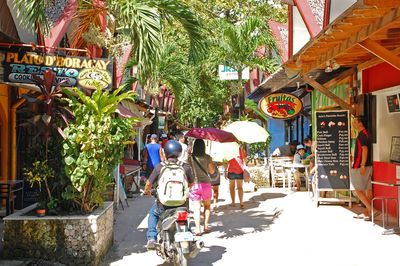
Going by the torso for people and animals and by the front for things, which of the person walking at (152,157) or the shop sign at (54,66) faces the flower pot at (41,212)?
the shop sign

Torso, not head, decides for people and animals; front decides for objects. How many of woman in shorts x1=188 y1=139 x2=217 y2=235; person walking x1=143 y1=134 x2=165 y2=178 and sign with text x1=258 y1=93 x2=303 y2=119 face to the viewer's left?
0

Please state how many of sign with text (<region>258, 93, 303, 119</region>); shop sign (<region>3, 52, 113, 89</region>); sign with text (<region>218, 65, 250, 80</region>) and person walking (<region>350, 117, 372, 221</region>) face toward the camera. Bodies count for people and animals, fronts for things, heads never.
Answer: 3

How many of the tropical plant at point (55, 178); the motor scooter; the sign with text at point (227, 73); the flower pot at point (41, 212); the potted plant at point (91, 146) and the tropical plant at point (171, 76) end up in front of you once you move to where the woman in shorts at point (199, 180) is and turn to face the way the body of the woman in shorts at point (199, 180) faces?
2

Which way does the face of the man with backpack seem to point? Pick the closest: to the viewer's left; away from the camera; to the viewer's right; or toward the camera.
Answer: away from the camera

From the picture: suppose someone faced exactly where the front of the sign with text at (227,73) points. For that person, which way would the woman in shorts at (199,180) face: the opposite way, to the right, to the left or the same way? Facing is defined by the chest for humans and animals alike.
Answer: the opposite way

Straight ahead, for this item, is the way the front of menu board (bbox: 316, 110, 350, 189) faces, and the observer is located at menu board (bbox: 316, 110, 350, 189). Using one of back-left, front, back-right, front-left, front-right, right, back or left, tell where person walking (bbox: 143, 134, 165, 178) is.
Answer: right

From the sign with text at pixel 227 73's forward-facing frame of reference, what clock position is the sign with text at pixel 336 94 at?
the sign with text at pixel 336 94 is roughly at 11 o'clock from the sign with text at pixel 227 73.

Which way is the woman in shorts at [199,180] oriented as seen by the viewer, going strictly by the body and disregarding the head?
away from the camera

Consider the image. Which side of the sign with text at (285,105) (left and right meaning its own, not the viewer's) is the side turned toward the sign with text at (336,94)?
left

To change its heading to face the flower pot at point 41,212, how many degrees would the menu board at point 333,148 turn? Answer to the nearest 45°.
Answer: approximately 45° to its right

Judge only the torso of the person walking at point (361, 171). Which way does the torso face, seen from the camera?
to the viewer's left

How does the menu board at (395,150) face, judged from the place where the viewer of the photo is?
facing the viewer and to the left of the viewer

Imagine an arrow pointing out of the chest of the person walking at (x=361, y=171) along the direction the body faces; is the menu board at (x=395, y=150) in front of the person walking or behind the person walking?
behind

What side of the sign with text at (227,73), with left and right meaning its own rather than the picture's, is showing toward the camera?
front

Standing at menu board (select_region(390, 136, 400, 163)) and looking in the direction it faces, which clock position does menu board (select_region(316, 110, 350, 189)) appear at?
menu board (select_region(316, 110, 350, 189)) is roughly at 2 o'clock from menu board (select_region(390, 136, 400, 163)).

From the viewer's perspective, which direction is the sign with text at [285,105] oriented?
toward the camera

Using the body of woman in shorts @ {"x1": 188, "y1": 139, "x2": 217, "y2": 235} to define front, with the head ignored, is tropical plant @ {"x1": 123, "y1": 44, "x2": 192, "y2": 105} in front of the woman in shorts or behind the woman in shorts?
in front

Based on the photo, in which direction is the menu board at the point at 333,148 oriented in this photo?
toward the camera
